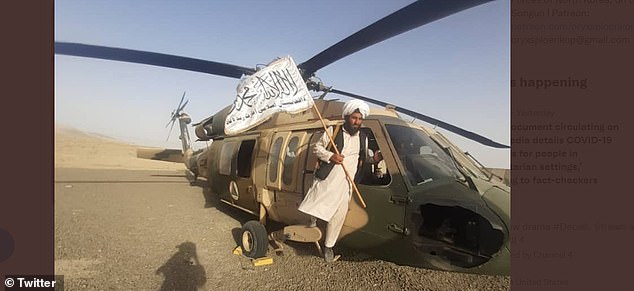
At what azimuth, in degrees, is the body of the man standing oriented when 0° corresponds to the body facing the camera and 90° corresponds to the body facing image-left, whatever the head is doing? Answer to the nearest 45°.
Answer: approximately 315°

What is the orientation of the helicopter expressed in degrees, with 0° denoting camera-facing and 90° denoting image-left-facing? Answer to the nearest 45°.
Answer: approximately 315°
